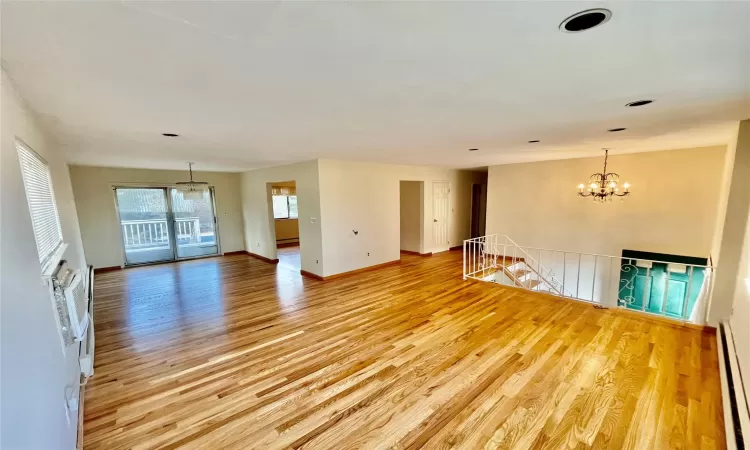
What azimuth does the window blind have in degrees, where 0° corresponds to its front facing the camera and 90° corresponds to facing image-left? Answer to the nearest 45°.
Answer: approximately 270°

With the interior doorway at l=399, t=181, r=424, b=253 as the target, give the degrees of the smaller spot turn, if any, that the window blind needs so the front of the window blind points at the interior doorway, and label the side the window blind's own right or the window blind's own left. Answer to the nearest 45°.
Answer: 0° — it already faces it

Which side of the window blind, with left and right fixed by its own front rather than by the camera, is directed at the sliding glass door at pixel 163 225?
left

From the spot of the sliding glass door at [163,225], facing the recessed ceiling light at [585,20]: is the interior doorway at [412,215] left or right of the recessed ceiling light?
left

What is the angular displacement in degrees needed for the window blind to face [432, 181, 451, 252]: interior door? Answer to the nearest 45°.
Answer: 0° — it already faces it

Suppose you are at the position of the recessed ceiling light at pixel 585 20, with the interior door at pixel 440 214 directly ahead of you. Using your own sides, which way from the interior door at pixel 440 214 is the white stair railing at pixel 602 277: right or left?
right

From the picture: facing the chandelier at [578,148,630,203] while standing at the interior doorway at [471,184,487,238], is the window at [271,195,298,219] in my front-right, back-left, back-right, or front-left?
back-right
